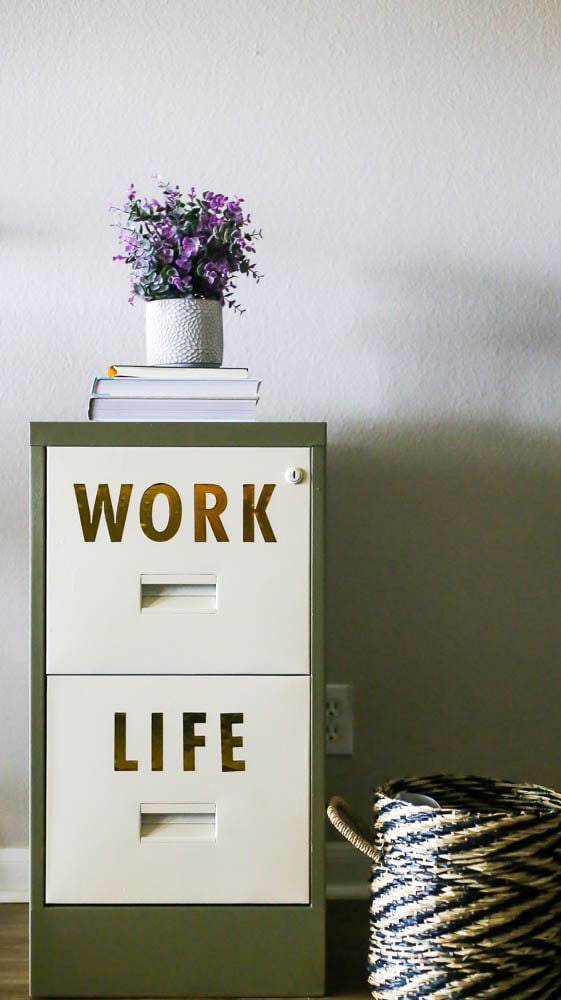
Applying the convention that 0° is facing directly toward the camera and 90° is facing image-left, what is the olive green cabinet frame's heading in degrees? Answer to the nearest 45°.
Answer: approximately 0°
